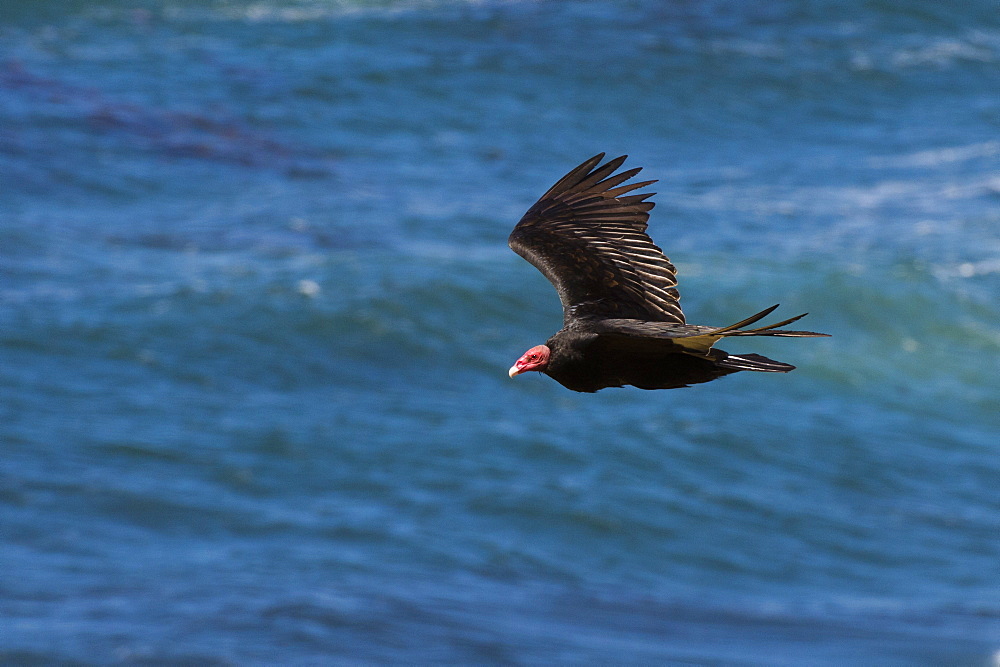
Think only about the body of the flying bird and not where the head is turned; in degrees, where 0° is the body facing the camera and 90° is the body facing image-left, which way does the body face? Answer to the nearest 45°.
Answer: approximately 90°
